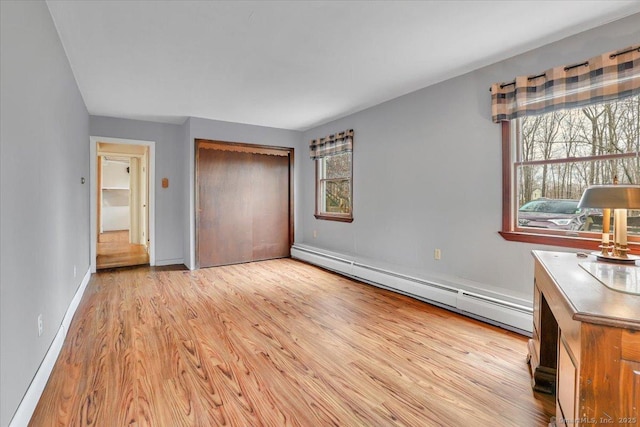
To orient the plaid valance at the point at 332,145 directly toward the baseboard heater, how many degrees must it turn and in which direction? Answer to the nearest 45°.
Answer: approximately 90° to its left

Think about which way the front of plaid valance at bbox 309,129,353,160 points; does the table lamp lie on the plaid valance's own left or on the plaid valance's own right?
on the plaid valance's own left

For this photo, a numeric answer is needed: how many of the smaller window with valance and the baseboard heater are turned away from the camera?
0

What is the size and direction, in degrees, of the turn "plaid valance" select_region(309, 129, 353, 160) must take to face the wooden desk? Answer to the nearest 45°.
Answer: approximately 45° to its left

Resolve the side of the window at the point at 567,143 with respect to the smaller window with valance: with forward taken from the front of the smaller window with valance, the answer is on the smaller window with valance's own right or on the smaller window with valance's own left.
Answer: on the smaller window with valance's own left

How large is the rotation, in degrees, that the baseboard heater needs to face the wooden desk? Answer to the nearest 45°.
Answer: approximately 45° to its left

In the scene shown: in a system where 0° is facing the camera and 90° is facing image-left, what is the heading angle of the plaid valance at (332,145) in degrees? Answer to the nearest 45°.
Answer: approximately 45°

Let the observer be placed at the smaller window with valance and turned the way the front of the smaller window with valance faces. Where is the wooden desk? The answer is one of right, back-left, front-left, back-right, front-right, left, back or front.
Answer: front-left

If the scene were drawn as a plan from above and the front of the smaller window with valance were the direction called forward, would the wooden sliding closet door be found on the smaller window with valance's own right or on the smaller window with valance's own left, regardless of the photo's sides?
on the smaller window with valance's own right

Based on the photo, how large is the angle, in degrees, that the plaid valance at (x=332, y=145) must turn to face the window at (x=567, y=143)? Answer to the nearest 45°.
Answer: approximately 90° to its left

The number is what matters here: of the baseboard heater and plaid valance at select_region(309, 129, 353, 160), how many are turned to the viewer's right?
0

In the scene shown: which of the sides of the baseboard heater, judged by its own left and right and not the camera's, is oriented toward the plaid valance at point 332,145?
right

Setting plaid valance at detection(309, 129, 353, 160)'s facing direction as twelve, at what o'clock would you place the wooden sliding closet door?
The wooden sliding closet door is roughly at 2 o'clock from the plaid valance.

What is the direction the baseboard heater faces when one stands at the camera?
facing the viewer and to the left of the viewer
